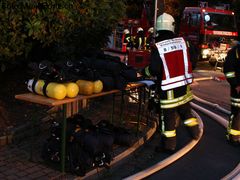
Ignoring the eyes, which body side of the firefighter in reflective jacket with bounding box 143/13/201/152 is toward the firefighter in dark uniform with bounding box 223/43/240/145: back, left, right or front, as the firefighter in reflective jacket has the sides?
right

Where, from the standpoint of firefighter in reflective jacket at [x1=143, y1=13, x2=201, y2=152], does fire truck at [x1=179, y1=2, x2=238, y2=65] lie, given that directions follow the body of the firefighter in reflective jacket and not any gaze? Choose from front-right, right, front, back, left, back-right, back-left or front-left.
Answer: front-right

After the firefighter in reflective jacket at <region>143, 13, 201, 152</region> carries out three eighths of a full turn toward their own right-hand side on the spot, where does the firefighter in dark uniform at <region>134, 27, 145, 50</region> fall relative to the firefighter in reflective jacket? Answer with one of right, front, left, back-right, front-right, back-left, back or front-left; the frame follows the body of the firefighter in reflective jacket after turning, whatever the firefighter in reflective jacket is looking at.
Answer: left

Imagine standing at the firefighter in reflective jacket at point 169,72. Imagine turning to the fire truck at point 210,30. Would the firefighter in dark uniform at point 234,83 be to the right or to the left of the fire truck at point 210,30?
right

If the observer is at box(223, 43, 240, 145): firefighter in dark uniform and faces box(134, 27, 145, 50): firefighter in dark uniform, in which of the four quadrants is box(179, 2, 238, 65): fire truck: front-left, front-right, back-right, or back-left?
front-right

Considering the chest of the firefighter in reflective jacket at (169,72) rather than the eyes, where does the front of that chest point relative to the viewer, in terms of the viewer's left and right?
facing away from the viewer and to the left of the viewer
